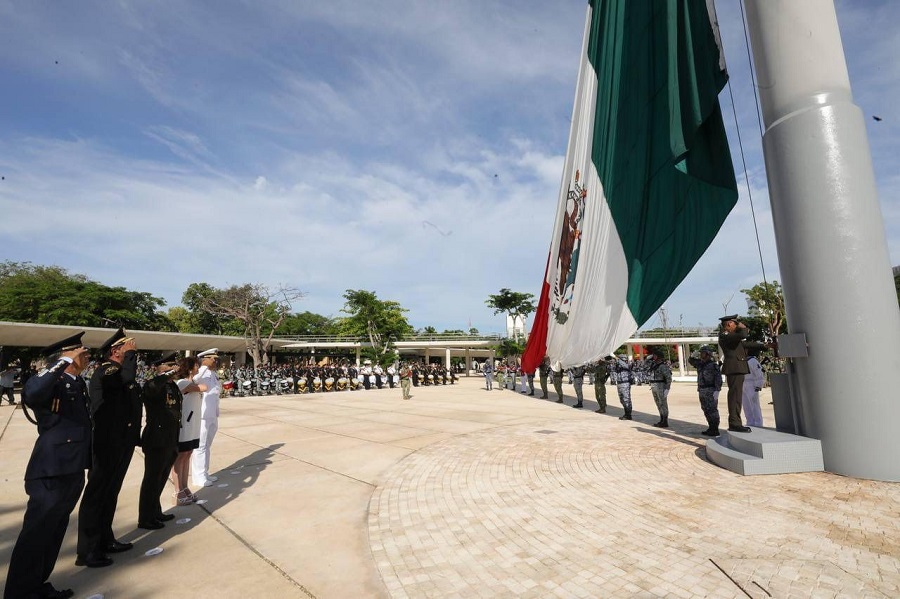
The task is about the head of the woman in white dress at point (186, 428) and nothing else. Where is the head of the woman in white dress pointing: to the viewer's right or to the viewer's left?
to the viewer's right

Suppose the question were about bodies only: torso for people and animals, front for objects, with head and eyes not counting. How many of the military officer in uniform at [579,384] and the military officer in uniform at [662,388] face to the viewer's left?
2

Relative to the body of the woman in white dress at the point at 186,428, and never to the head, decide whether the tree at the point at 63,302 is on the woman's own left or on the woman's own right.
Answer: on the woman's own left

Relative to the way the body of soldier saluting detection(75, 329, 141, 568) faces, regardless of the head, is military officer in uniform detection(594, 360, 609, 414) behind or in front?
in front

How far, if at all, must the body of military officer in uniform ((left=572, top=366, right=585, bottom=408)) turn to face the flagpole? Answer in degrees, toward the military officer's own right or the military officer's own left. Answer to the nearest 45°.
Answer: approximately 90° to the military officer's own left

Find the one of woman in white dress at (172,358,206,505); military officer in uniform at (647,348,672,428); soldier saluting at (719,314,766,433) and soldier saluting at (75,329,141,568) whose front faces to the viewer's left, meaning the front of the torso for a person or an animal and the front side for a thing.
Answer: the military officer in uniform

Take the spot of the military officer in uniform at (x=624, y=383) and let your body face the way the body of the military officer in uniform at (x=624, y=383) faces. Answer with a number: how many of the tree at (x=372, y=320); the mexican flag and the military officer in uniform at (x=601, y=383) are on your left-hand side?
1

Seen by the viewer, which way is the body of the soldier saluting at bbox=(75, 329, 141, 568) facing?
to the viewer's right

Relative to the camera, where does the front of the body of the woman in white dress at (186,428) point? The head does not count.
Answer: to the viewer's right

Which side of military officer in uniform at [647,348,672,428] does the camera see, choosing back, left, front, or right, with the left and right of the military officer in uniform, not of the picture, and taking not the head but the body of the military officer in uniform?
left

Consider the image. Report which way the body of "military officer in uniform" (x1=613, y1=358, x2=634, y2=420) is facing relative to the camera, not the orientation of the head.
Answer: to the viewer's left

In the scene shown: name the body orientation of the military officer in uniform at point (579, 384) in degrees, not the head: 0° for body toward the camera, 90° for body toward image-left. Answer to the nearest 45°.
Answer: approximately 90°

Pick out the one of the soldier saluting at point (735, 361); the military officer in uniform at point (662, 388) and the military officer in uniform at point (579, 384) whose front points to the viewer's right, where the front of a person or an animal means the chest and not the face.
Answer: the soldier saluting
